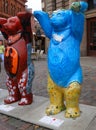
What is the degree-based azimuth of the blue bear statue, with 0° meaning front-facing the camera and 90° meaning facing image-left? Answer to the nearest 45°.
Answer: approximately 45°

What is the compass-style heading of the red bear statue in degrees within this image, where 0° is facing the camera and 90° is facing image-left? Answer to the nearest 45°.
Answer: approximately 45°

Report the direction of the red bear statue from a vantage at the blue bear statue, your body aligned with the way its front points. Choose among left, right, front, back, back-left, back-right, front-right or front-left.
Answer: right

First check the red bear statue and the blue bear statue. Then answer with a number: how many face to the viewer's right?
0

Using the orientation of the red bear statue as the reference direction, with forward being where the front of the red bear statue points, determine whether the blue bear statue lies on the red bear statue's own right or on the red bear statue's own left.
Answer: on the red bear statue's own left
